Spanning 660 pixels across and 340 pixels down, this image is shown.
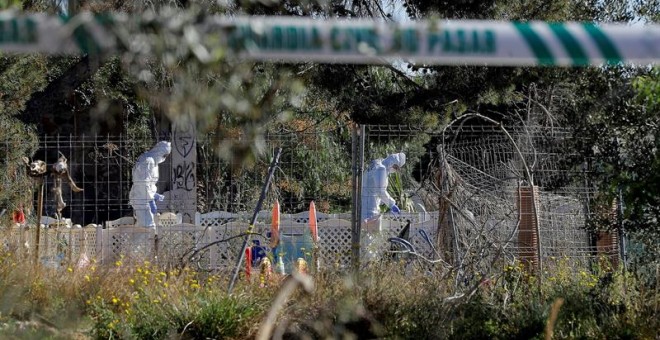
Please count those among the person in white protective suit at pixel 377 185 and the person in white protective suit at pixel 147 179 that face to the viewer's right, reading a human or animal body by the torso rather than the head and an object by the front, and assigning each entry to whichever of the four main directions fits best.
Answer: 2

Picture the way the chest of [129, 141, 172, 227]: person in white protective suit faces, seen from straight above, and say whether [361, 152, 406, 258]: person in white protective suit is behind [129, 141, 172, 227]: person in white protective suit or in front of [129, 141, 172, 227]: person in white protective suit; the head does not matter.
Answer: in front

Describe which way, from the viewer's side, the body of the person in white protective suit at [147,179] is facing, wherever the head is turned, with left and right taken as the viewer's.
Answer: facing to the right of the viewer

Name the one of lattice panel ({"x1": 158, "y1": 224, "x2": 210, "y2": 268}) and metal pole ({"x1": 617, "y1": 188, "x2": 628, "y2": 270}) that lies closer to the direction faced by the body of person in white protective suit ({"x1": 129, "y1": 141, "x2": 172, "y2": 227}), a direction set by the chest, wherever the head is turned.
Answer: the metal pole

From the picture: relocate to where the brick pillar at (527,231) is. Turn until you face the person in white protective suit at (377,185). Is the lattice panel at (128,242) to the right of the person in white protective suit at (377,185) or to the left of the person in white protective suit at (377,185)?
left

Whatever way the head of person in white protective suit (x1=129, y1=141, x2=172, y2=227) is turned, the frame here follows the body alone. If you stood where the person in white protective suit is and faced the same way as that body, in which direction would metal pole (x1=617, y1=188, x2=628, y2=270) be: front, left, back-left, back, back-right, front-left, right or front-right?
front-right

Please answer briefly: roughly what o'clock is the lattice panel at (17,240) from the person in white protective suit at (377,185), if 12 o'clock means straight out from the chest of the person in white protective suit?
The lattice panel is roughly at 5 o'clock from the person in white protective suit.

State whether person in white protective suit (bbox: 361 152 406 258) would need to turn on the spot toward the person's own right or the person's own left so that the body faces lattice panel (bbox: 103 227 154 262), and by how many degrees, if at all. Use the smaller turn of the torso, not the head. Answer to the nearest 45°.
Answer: approximately 135° to the person's own right

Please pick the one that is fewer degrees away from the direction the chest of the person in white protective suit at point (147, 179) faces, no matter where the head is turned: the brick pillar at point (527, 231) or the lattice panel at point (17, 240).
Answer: the brick pillar

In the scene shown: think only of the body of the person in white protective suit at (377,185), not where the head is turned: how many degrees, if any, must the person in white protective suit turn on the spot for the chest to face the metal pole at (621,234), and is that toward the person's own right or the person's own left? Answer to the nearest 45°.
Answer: approximately 45° to the person's own right

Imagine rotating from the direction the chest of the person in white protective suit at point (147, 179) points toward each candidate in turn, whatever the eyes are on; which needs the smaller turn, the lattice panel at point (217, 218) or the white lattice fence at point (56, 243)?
the lattice panel

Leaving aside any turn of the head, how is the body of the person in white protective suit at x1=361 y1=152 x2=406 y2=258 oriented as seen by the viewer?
to the viewer's right

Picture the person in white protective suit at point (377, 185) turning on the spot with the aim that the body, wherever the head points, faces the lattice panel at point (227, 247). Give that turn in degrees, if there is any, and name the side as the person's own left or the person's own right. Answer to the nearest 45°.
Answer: approximately 135° to the person's own right

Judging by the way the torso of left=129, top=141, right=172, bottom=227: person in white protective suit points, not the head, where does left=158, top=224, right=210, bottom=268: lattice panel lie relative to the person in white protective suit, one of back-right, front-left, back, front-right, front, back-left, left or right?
right
